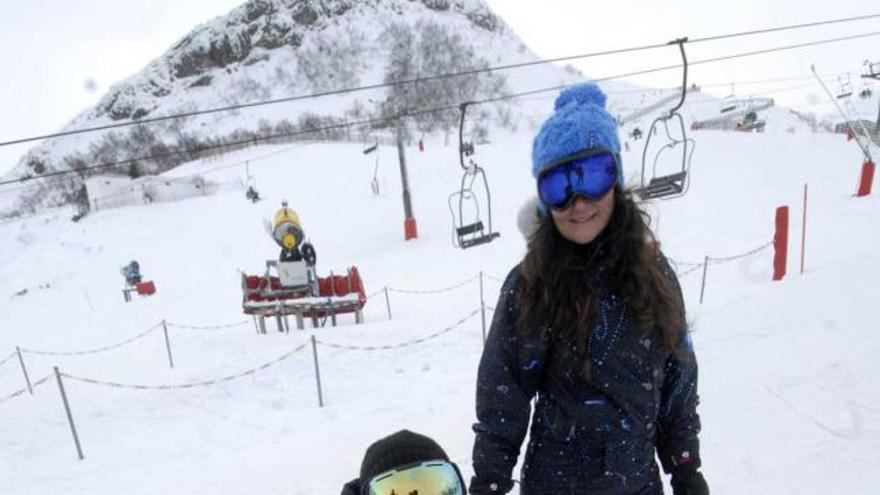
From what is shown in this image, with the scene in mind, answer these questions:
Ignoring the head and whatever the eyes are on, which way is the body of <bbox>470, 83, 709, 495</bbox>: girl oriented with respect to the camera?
toward the camera

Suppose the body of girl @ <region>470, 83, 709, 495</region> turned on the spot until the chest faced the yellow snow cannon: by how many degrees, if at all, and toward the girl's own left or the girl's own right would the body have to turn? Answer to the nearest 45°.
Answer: approximately 135° to the girl's own right

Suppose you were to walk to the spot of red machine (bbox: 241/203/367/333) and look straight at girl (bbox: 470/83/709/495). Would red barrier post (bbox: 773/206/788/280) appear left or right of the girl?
left

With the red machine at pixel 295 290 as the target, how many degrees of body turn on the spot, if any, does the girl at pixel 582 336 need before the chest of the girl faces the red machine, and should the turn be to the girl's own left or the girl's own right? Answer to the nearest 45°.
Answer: approximately 135° to the girl's own right

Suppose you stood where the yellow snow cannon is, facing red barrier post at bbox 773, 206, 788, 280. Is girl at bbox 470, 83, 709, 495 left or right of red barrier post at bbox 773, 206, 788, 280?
right

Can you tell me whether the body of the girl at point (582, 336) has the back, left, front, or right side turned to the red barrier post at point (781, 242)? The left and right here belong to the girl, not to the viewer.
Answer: back
